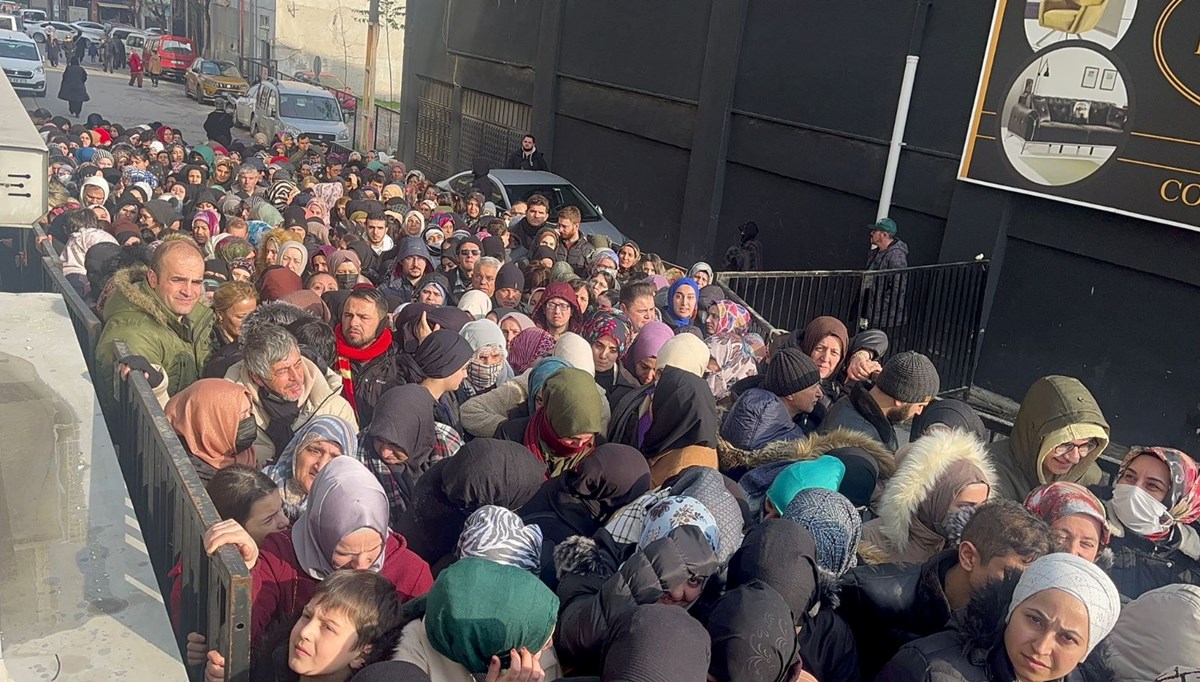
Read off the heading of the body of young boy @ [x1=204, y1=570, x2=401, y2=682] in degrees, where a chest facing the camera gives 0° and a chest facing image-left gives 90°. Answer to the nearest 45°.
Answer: approximately 45°

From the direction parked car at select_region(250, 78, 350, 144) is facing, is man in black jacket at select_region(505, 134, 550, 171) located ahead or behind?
ahead

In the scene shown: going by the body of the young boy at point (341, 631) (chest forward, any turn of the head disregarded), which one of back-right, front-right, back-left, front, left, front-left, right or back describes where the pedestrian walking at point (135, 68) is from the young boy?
back-right

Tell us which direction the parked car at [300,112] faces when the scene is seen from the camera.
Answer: facing the viewer and to the right of the viewer

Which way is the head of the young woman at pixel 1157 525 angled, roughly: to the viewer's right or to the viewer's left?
to the viewer's left

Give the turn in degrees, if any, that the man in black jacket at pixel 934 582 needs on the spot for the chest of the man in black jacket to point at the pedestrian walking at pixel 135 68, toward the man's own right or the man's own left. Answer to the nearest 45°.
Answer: approximately 135° to the man's own left

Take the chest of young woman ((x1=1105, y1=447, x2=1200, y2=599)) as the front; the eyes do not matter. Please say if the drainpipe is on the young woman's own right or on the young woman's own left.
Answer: on the young woman's own right

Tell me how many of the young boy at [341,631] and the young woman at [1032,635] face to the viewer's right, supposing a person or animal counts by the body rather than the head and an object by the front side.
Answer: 0

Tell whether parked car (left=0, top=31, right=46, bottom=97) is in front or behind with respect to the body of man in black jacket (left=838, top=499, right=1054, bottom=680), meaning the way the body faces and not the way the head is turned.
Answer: behind

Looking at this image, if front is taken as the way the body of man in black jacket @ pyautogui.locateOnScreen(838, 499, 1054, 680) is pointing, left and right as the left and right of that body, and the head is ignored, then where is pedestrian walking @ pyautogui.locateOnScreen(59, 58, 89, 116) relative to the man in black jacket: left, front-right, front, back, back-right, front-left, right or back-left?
back-left

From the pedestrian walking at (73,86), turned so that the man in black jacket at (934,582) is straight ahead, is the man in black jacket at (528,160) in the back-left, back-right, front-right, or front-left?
front-left
